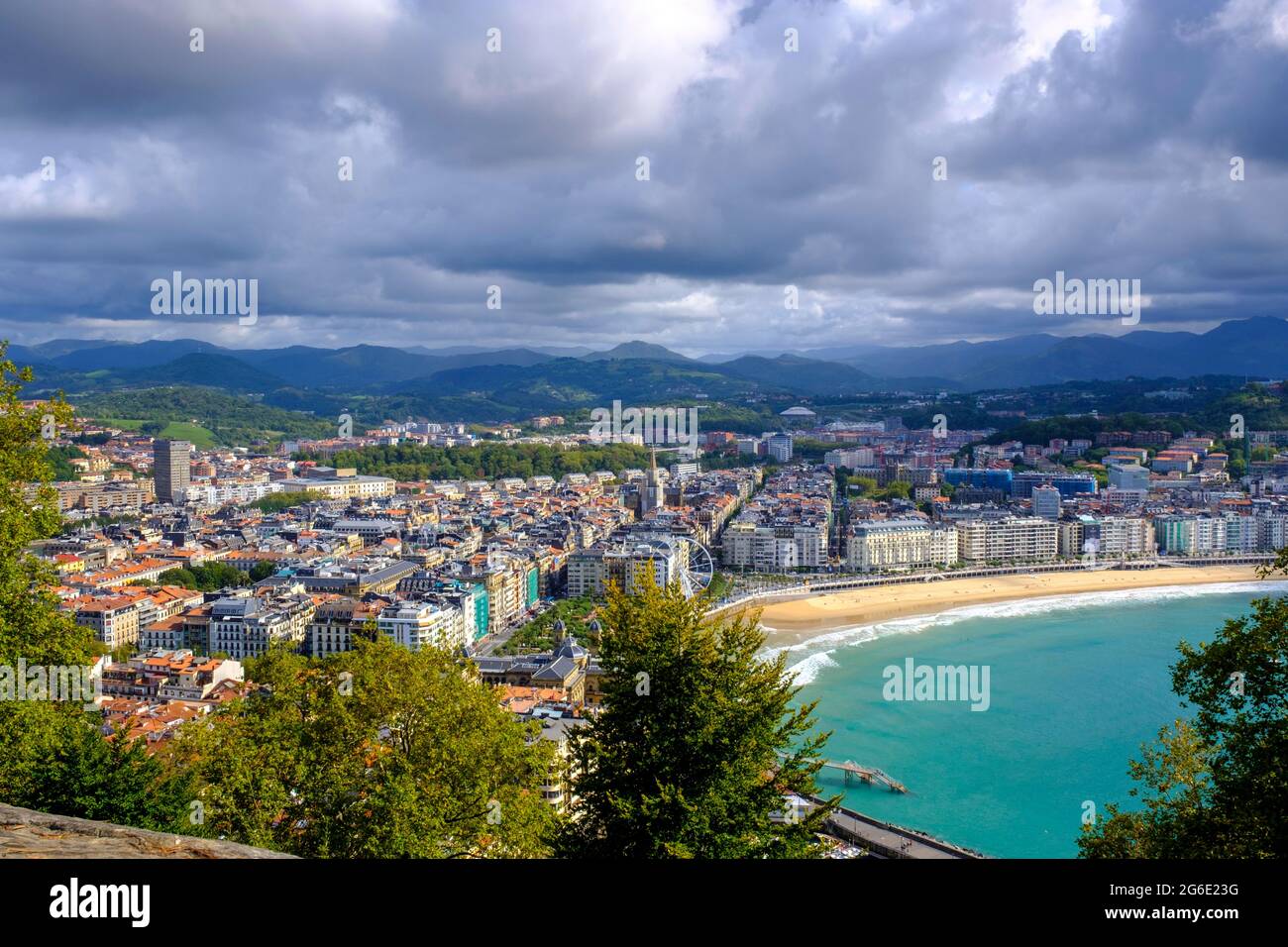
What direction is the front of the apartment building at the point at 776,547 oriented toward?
toward the camera

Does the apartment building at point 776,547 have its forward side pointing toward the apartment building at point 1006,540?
no

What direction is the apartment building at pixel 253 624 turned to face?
toward the camera

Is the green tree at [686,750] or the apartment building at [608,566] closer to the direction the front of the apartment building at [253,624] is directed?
the green tree

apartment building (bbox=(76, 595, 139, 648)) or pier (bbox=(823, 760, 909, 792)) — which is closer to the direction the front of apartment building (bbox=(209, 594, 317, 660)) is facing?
the pier

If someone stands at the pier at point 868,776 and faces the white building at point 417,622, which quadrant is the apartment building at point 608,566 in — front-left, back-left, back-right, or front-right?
front-right

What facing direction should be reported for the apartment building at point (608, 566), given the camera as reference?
facing the viewer

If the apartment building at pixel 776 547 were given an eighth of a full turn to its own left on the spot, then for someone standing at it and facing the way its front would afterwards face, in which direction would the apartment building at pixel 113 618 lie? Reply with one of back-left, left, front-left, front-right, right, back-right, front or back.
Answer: right
